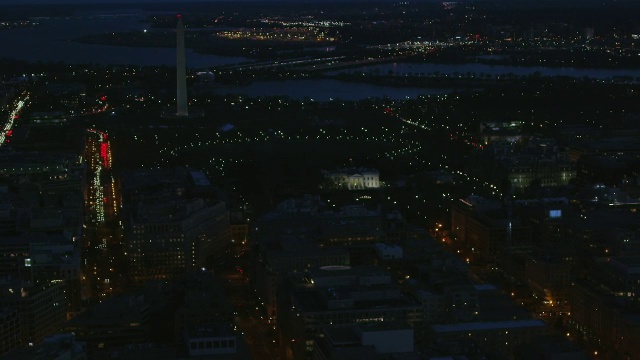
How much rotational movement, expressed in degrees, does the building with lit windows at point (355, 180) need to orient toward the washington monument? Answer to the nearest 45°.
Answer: approximately 135° to its right

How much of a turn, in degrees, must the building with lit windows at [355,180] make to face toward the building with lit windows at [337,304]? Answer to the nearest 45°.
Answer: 0° — it already faces it

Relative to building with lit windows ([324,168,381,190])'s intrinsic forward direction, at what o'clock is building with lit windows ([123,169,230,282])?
building with lit windows ([123,169,230,282]) is roughly at 1 o'clock from building with lit windows ([324,168,381,190]).

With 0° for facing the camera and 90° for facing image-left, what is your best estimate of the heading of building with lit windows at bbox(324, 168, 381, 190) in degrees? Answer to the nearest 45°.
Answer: approximately 0°

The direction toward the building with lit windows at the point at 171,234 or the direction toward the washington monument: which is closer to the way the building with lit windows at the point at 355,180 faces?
the building with lit windows
